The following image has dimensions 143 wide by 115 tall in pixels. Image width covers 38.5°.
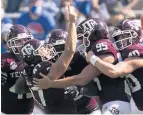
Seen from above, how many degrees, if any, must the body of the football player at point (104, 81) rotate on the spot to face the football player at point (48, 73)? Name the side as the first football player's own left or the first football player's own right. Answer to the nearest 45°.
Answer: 0° — they already face them

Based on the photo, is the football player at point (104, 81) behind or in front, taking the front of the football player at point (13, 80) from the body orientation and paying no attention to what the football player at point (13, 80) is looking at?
in front

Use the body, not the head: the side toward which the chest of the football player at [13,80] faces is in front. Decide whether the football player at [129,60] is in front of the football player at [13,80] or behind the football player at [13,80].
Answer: in front

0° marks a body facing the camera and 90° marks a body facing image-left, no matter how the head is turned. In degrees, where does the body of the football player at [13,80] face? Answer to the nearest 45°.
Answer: approximately 315°

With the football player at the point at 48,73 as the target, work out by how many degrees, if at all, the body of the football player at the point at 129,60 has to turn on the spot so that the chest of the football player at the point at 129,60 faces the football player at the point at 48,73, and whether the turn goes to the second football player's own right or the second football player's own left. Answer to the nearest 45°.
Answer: approximately 45° to the second football player's own right

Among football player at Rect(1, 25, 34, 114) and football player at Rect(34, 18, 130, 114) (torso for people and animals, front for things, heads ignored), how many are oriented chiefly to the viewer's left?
1
